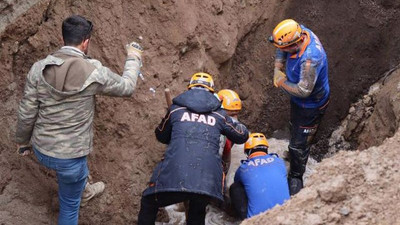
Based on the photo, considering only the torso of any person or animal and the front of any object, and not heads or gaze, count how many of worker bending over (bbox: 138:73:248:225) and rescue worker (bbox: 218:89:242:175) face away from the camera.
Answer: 1

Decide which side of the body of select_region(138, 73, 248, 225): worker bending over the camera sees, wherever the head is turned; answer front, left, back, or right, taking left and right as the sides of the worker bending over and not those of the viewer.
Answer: back

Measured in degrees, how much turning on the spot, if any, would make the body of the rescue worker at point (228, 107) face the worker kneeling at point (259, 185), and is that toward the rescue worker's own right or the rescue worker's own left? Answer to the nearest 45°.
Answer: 0° — they already face them

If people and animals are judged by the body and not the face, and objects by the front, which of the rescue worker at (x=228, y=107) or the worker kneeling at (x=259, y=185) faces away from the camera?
the worker kneeling

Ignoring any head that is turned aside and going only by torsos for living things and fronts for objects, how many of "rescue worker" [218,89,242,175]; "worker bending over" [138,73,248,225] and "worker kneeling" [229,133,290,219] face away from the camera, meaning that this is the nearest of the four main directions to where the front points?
2

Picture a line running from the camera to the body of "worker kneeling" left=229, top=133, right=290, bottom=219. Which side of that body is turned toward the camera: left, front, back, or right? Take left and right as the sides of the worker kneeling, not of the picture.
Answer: back

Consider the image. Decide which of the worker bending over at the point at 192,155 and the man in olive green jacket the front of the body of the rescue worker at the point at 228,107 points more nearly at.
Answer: the worker bending over

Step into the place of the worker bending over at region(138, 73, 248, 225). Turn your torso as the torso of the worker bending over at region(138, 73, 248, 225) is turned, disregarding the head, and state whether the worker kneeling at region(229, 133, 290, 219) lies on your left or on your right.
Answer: on your right

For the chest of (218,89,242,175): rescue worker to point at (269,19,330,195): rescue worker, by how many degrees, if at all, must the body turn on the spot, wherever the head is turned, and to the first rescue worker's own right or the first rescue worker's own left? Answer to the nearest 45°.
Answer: approximately 45° to the first rescue worker's own left

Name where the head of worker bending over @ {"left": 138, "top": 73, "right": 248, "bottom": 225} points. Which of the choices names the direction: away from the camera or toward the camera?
away from the camera

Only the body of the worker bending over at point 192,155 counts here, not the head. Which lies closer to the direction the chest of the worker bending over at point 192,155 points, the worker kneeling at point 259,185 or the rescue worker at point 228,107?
the rescue worker

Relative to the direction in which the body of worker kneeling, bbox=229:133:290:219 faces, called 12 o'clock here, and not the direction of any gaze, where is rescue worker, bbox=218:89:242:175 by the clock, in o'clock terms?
The rescue worker is roughly at 11 o'clock from the worker kneeling.

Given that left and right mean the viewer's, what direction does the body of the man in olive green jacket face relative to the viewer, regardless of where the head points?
facing away from the viewer and to the right of the viewer

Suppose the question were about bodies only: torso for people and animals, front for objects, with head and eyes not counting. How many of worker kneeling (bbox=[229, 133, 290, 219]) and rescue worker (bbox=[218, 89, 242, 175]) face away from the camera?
1

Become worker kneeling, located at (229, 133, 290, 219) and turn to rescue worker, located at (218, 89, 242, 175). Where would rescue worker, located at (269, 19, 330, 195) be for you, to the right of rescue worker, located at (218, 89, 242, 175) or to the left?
right

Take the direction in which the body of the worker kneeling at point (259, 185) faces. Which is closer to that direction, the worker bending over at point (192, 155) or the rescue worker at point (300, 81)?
the rescue worker

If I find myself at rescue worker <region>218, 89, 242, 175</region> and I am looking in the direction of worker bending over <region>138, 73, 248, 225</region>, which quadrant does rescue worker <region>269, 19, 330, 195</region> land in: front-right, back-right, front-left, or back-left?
back-left

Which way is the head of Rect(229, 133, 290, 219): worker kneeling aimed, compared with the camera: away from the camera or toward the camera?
away from the camera
